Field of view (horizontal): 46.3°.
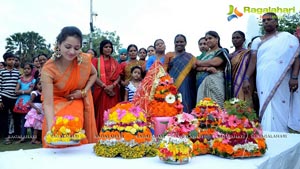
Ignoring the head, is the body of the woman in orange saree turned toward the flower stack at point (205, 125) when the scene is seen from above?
no

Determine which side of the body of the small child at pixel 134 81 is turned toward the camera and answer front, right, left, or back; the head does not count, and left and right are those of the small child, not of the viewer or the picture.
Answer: front

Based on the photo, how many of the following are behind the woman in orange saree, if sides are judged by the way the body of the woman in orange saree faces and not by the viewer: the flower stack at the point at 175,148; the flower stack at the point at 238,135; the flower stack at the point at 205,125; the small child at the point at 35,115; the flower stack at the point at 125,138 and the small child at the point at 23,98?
2

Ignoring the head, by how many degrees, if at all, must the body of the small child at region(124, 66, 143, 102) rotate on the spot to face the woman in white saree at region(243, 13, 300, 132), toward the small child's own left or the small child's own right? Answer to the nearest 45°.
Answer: approximately 45° to the small child's own left

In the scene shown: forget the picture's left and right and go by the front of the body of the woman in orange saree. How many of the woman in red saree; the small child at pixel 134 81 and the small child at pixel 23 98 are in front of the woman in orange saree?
0

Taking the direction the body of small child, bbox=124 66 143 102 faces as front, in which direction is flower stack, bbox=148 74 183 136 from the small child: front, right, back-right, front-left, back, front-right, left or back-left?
front

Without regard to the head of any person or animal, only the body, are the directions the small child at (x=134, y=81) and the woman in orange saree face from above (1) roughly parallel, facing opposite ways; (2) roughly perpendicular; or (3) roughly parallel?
roughly parallel

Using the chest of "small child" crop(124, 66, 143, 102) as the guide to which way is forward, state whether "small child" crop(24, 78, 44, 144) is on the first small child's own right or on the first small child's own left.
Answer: on the first small child's own right

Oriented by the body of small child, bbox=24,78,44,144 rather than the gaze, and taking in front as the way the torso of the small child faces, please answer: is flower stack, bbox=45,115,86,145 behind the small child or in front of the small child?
in front

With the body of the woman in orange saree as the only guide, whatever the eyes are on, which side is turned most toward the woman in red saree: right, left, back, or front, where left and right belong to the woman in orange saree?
back

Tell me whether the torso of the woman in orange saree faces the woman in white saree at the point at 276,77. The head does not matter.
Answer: no

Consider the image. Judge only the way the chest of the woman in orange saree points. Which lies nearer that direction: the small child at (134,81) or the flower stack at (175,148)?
the flower stack

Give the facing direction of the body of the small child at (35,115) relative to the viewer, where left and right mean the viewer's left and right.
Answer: facing the viewer and to the right of the viewer
